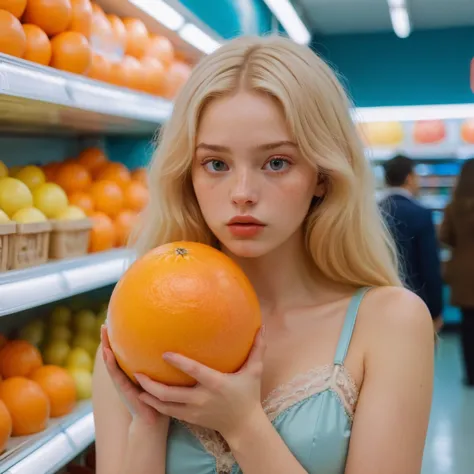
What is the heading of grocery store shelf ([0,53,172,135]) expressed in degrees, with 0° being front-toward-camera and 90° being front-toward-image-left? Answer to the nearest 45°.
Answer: approximately 315°

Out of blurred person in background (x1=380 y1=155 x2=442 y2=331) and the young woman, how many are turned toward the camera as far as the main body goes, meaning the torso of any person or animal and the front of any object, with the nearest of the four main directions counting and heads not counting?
1

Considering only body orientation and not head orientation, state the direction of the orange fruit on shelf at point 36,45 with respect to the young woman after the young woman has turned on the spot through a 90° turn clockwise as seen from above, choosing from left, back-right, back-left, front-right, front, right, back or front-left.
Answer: front-right

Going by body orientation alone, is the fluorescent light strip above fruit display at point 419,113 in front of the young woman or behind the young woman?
behind

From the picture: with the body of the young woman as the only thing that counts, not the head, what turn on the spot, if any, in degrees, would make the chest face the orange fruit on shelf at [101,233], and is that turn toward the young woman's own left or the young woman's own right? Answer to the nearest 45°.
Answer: approximately 135° to the young woman's own right

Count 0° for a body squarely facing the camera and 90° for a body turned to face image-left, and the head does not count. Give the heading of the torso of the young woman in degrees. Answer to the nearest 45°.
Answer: approximately 0°

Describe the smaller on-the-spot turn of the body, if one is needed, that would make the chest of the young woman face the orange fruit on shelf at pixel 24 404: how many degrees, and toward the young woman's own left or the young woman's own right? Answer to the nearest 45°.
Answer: approximately 135° to the young woman's own right
